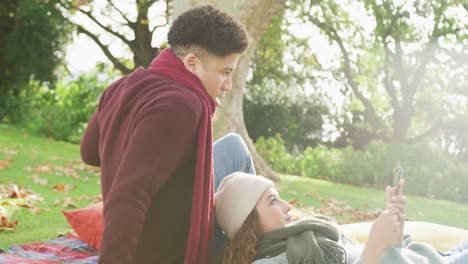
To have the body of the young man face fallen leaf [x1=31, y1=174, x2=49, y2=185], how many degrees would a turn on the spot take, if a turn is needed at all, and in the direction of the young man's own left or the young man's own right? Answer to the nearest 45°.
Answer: approximately 90° to the young man's own left

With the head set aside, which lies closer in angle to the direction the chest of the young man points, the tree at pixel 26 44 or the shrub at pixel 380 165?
the shrub

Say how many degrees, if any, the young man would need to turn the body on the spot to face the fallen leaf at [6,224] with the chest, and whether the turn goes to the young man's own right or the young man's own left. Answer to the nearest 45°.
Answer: approximately 135° to the young man's own left

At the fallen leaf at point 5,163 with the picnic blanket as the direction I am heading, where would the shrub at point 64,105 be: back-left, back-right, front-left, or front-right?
back-left

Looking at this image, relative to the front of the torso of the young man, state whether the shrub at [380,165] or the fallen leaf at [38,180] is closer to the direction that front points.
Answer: the shrub

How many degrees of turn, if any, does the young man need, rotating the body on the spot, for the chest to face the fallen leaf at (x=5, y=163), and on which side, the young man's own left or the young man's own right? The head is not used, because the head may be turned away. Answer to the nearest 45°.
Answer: approximately 90° to the young man's own left

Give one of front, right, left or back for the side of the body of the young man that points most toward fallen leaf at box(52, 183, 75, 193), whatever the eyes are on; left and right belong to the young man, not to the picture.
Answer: left

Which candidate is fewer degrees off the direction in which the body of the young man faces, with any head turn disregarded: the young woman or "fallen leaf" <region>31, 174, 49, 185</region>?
the young woman

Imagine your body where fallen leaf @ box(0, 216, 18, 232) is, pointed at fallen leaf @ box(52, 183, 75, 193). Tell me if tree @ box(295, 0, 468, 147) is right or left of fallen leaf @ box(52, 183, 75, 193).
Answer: right

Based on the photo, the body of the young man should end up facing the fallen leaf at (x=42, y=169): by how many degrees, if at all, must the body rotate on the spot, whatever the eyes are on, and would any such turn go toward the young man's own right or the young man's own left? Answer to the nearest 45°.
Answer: approximately 90° to the young man's own left

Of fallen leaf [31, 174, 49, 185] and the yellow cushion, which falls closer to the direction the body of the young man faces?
the yellow cushion

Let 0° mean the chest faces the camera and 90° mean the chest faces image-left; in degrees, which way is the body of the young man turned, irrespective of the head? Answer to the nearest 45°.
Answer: approximately 270°

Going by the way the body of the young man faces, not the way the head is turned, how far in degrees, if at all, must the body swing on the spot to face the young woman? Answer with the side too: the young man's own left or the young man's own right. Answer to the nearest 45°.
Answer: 0° — they already face them
